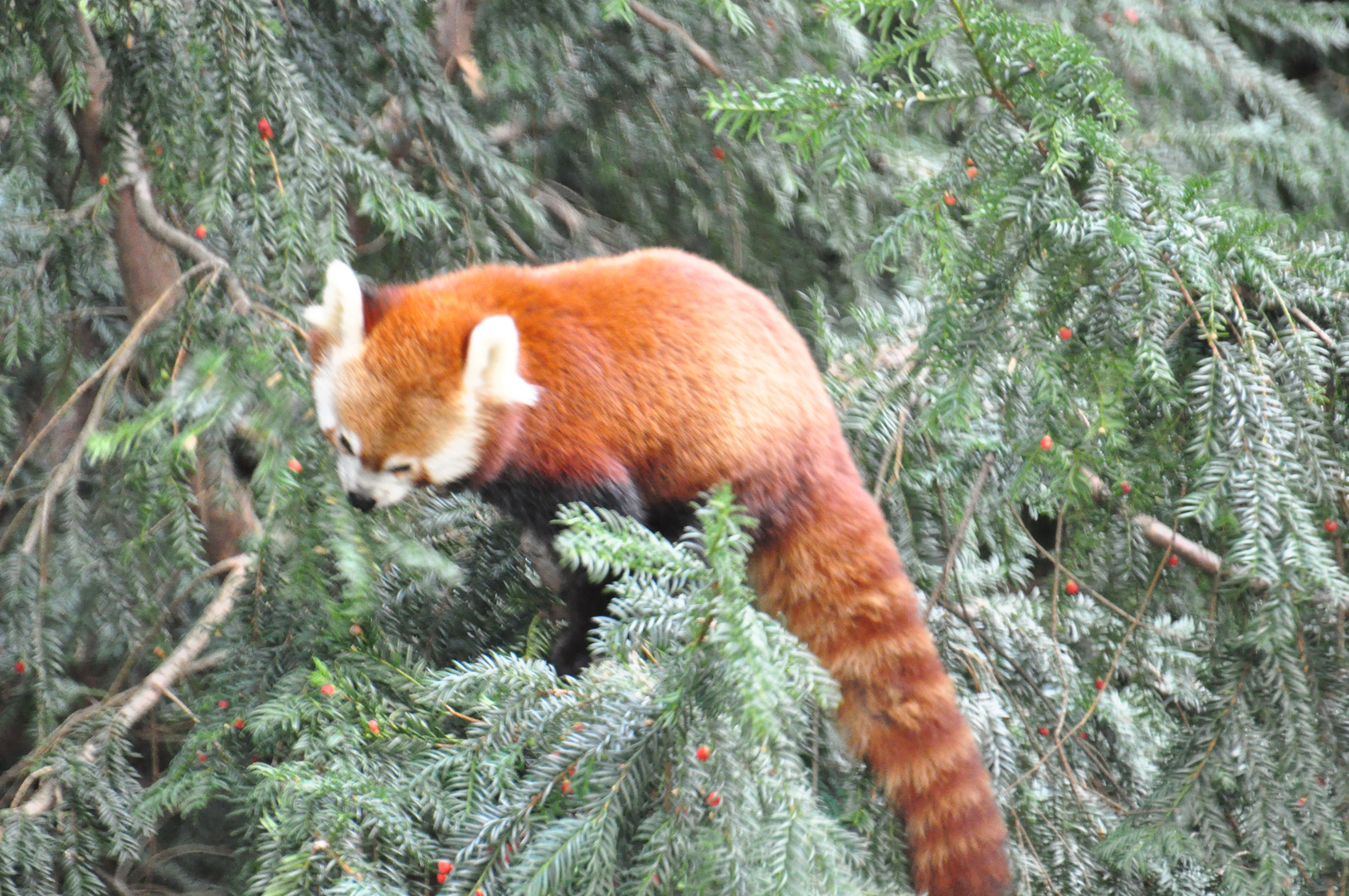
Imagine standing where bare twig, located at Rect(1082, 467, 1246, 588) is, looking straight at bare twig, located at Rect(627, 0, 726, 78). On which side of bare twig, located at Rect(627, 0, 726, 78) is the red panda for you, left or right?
left

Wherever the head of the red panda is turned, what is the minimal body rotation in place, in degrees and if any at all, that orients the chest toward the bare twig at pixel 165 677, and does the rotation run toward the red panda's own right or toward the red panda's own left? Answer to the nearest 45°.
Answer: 0° — it already faces it

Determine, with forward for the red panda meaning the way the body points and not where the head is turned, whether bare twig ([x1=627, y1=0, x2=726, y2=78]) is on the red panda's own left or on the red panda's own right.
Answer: on the red panda's own right

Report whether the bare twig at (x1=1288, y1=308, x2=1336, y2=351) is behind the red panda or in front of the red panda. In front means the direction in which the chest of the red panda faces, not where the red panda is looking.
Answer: behind

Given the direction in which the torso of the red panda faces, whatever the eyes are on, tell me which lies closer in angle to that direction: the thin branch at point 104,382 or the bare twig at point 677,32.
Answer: the thin branch

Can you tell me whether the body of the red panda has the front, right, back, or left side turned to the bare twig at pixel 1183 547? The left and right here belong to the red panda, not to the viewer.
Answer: back

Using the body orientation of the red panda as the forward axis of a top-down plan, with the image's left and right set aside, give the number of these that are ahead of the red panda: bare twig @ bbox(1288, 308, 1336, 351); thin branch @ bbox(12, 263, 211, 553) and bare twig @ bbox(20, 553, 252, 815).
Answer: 2

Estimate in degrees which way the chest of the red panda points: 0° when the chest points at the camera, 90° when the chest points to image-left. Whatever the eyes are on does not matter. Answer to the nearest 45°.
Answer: approximately 90°

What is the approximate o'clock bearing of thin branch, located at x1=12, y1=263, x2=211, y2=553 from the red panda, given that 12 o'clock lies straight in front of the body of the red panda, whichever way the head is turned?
The thin branch is roughly at 12 o'clock from the red panda.

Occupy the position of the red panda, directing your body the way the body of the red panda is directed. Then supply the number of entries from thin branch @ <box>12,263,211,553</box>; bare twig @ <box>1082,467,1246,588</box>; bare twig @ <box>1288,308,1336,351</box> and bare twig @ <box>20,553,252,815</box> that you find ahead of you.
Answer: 2
